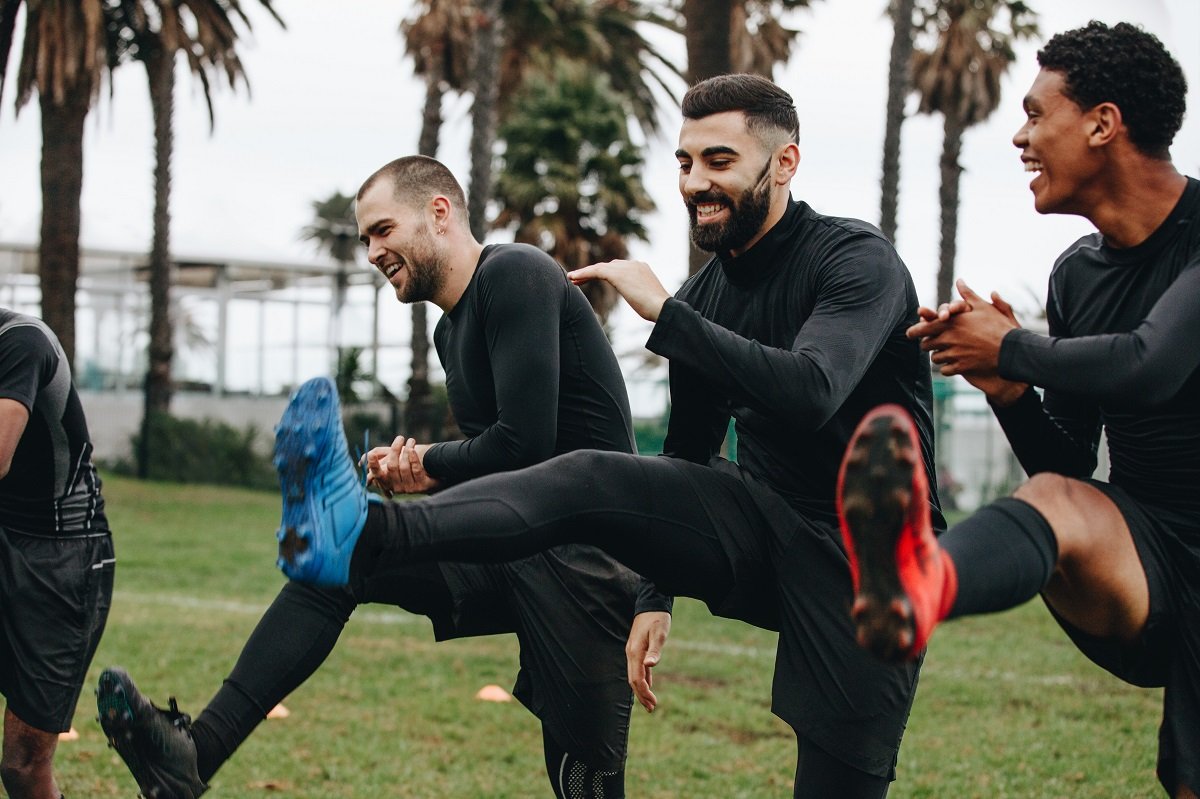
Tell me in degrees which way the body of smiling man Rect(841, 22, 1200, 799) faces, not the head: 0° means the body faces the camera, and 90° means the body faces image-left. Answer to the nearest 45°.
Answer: approximately 45°

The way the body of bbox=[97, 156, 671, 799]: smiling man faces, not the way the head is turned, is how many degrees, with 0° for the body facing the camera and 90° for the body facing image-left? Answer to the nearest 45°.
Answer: approximately 90°

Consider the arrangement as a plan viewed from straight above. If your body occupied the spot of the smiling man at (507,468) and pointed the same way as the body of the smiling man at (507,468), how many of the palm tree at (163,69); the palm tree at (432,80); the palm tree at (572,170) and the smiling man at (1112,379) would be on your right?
3

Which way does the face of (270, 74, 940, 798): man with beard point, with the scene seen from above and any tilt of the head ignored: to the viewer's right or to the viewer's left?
to the viewer's left

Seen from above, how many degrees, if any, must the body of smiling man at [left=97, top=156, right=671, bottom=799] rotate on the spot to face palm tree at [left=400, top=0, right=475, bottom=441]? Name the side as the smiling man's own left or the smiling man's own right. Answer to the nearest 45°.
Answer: approximately 90° to the smiling man's own right

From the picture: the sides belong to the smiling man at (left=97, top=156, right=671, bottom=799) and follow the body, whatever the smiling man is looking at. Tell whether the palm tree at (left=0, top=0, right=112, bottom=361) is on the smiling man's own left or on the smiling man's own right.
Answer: on the smiling man's own right

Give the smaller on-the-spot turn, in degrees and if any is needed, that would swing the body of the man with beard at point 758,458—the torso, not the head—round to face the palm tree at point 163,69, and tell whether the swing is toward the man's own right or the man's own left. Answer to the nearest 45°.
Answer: approximately 135° to the man's own right

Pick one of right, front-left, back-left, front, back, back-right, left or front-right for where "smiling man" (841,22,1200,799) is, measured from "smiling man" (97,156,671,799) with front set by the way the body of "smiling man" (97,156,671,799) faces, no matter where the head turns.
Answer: back-left

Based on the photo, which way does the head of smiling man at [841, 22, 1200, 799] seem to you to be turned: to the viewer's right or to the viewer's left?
to the viewer's left
